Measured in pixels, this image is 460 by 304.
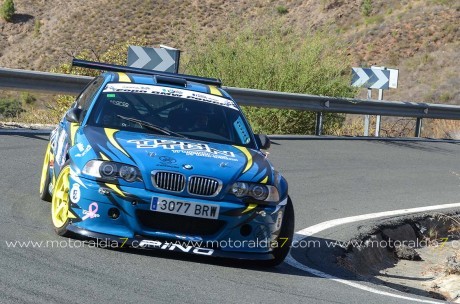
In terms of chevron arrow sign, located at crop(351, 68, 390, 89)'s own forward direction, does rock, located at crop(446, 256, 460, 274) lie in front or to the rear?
in front

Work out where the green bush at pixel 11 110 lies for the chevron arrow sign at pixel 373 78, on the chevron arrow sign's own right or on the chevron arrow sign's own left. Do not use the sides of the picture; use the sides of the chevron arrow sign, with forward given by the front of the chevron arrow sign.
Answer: on the chevron arrow sign's own right

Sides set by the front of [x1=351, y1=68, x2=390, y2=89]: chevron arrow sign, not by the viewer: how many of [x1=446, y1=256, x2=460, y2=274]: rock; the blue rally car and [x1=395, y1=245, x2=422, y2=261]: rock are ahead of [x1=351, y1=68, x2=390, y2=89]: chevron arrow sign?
3

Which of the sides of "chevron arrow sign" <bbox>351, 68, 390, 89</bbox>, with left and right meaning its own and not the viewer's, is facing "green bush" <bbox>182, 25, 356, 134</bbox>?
right

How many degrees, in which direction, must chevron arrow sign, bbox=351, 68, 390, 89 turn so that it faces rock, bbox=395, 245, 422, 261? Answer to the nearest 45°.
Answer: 0° — it already faces it

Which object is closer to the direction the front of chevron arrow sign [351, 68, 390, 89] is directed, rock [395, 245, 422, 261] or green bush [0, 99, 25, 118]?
the rock

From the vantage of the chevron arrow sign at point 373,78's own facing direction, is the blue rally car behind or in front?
in front

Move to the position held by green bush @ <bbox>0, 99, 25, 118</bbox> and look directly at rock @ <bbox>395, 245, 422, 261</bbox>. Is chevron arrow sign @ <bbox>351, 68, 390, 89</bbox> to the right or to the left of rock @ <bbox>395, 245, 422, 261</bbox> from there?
left

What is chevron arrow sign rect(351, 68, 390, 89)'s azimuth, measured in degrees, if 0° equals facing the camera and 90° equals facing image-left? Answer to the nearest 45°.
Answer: approximately 0°
